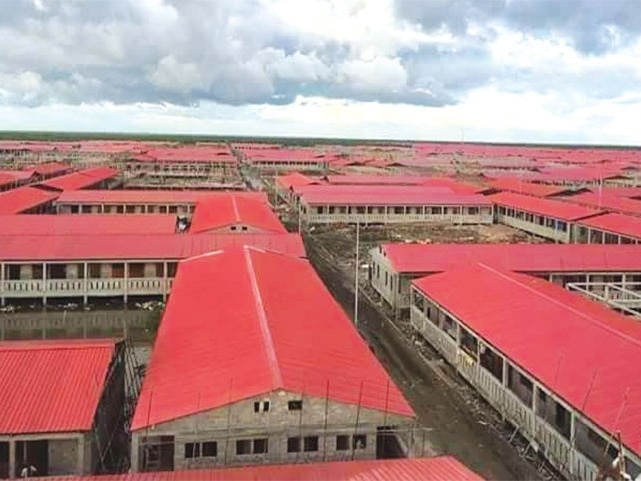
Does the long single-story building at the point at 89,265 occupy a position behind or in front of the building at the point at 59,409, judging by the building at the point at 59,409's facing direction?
behind

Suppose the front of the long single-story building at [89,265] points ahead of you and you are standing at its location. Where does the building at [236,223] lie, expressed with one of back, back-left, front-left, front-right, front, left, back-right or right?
back-left

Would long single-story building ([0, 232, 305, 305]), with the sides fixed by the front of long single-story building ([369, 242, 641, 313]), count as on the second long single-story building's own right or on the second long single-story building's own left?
on the second long single-story building's own right

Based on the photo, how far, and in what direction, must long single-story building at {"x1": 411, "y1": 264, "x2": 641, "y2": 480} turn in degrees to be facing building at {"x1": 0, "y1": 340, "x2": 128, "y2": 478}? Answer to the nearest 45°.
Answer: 0° — it already faces it

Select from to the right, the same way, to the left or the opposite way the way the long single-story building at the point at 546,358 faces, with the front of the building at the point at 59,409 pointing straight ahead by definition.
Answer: to the right

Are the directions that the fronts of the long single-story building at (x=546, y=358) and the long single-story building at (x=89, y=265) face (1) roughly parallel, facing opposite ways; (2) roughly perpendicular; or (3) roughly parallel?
roughly perpendicular

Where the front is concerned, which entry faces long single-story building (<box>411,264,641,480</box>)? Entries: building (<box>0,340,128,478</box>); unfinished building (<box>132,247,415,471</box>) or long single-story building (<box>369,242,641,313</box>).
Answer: long single-story building (<box>369,242,641,313</box>)

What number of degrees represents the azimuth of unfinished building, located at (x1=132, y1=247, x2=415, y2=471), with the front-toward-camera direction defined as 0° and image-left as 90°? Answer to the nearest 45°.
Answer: approximately 0°

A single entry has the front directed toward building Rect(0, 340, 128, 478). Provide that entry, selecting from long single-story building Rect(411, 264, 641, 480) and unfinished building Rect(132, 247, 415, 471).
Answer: the long single-story building

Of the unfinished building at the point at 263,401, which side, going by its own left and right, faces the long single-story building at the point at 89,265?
back
